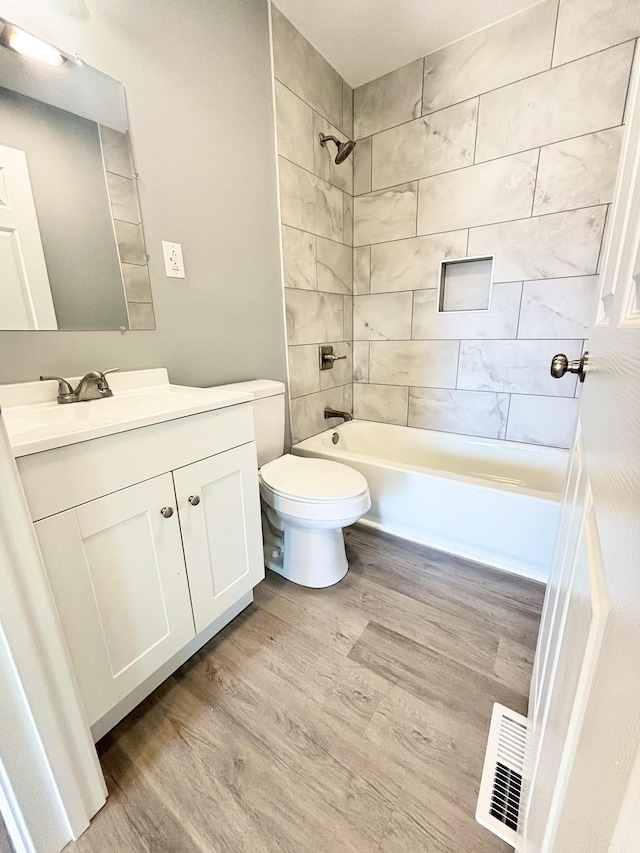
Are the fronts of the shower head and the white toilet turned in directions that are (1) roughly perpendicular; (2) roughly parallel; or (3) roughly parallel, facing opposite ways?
roughly parallel

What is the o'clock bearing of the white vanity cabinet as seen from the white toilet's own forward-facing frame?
The white vanity cabinet is roughly at 3 o'clock from the white toilet.

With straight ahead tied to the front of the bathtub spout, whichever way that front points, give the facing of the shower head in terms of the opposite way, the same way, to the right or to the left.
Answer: the same way

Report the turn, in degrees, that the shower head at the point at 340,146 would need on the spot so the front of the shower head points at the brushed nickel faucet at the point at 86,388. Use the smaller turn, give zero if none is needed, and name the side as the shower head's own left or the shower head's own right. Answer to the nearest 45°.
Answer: approximately 90° to the shower head's own right

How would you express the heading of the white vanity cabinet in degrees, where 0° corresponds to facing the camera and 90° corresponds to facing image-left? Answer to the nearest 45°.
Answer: approximately 315°

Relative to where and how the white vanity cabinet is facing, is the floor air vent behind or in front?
in front

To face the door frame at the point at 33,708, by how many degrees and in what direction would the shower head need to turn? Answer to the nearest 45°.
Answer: approximately 45° to its right

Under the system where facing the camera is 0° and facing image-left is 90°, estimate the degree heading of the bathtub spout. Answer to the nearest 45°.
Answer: approximately 315°

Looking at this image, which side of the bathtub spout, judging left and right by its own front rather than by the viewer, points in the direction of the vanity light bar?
right

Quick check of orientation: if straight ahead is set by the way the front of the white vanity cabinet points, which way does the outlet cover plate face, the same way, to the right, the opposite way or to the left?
the same way

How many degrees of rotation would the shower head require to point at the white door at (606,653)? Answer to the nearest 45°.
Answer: approximately 45° to its right

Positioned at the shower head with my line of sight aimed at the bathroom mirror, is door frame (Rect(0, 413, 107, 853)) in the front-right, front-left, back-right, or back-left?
front-left

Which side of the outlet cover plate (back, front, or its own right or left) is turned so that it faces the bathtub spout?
left
